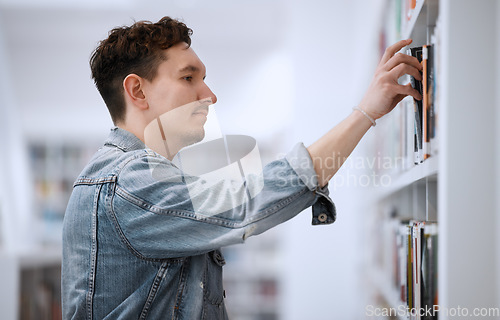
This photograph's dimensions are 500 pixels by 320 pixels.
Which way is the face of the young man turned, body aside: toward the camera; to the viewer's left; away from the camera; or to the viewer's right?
to the viewer's right

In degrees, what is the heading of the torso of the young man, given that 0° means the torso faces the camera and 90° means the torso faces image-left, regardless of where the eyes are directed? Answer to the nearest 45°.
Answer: approximately 270°
